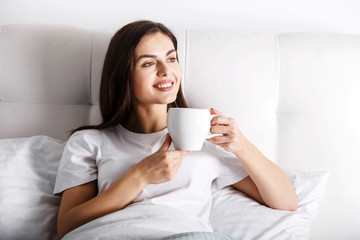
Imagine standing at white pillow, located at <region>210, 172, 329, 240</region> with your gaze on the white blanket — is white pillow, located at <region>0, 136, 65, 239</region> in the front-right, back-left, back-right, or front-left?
front-right

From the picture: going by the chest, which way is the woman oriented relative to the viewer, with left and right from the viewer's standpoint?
facing the viewer and to the right of the viewer

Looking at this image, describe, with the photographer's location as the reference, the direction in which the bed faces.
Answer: facing the viewer

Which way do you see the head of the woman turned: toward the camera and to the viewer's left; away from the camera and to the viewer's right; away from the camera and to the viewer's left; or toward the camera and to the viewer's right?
toward the camera and to the viewer's right
